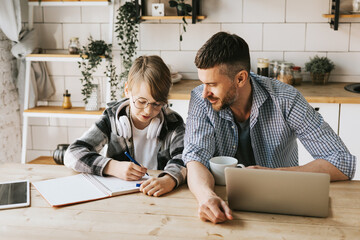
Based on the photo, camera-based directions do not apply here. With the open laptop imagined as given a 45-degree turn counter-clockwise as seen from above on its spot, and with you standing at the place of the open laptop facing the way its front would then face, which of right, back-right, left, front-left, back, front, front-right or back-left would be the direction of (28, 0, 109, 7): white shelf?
front

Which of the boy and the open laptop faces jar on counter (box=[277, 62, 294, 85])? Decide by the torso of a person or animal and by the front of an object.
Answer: the open laptop

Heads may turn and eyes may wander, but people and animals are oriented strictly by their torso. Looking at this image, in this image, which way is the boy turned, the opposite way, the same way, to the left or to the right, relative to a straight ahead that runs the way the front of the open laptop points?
the opposite way

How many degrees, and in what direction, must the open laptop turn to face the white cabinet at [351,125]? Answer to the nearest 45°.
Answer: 0° — it already faces it

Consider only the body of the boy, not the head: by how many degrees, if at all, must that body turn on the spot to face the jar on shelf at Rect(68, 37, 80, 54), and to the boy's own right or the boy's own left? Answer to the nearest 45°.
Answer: approximately 180°

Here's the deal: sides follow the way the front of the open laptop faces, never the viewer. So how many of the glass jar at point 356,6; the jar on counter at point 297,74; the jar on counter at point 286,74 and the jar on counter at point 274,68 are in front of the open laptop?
4

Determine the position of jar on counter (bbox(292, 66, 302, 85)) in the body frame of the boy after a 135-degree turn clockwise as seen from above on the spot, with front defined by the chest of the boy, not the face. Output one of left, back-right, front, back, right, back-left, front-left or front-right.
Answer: right

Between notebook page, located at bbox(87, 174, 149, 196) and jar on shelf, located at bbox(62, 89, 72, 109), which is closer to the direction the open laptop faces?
the jar on shelf

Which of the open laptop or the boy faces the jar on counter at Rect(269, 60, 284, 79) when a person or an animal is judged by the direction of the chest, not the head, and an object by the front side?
the open laptop

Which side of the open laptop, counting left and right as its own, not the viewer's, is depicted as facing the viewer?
back

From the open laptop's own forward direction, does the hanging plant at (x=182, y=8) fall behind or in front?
in front

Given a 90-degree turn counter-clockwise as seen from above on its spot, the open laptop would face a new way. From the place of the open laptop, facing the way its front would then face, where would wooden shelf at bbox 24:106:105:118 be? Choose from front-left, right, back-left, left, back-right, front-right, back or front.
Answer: front-right

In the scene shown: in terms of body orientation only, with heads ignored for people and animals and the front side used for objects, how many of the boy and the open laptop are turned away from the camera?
1

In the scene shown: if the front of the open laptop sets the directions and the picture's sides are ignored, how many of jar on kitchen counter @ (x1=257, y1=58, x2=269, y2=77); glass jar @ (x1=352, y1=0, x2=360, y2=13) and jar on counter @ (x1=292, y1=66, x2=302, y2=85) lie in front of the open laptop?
3
